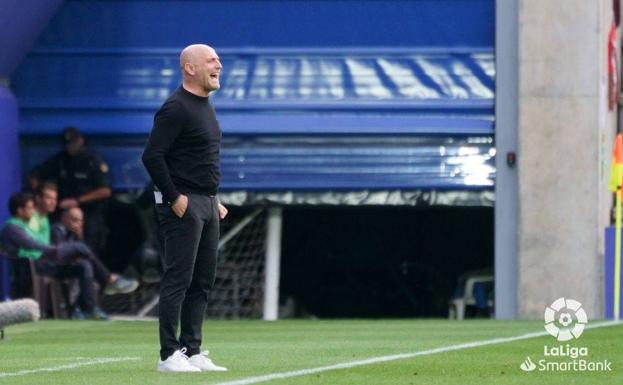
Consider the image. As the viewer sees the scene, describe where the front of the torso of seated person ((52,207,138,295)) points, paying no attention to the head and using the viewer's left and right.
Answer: facing to the right of the viewer

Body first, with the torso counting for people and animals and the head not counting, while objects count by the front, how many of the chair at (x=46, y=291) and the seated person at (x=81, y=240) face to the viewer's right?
2

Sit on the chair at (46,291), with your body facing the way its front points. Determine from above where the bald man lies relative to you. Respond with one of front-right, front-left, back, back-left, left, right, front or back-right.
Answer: right

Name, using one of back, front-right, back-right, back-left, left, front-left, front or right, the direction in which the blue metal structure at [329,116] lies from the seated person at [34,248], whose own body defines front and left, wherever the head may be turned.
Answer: front

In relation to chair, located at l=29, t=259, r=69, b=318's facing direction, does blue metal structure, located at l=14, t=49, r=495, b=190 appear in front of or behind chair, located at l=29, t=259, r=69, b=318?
in front

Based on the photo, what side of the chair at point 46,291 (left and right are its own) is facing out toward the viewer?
right

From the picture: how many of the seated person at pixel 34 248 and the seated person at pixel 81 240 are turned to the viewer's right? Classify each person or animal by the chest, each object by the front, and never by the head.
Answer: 2

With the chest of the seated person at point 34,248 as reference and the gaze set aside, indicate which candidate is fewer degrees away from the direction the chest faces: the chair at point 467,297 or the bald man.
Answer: the chair

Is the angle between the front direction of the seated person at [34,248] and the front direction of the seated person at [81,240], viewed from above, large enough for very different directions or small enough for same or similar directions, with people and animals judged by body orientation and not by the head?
same or similar directions

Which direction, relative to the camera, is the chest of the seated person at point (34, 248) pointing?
to the viewer's right
